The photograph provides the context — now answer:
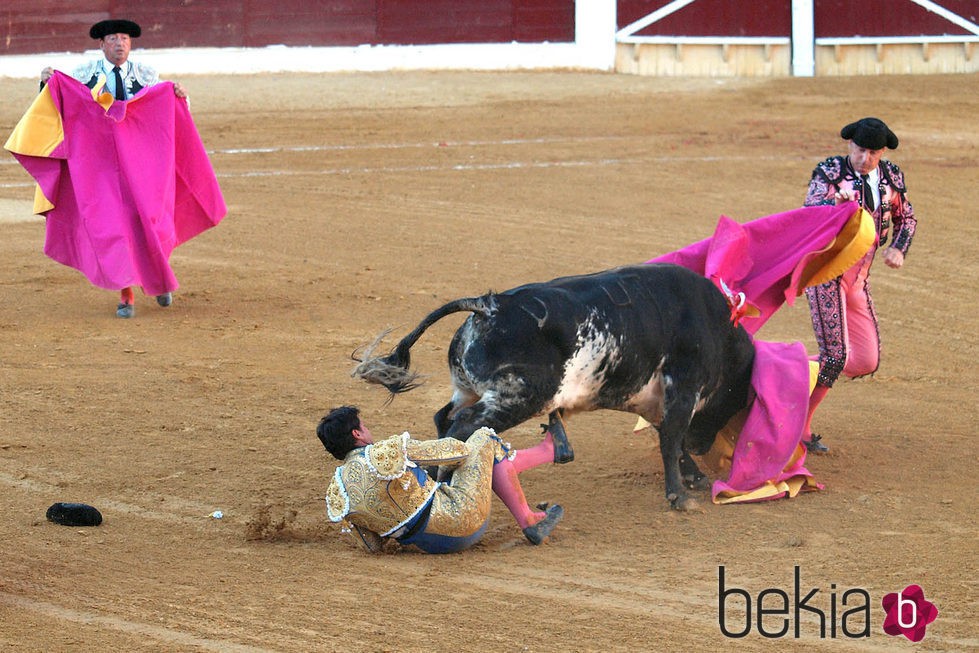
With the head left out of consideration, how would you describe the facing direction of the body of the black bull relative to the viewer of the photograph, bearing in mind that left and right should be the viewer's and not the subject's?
facing to the right of the viewer
